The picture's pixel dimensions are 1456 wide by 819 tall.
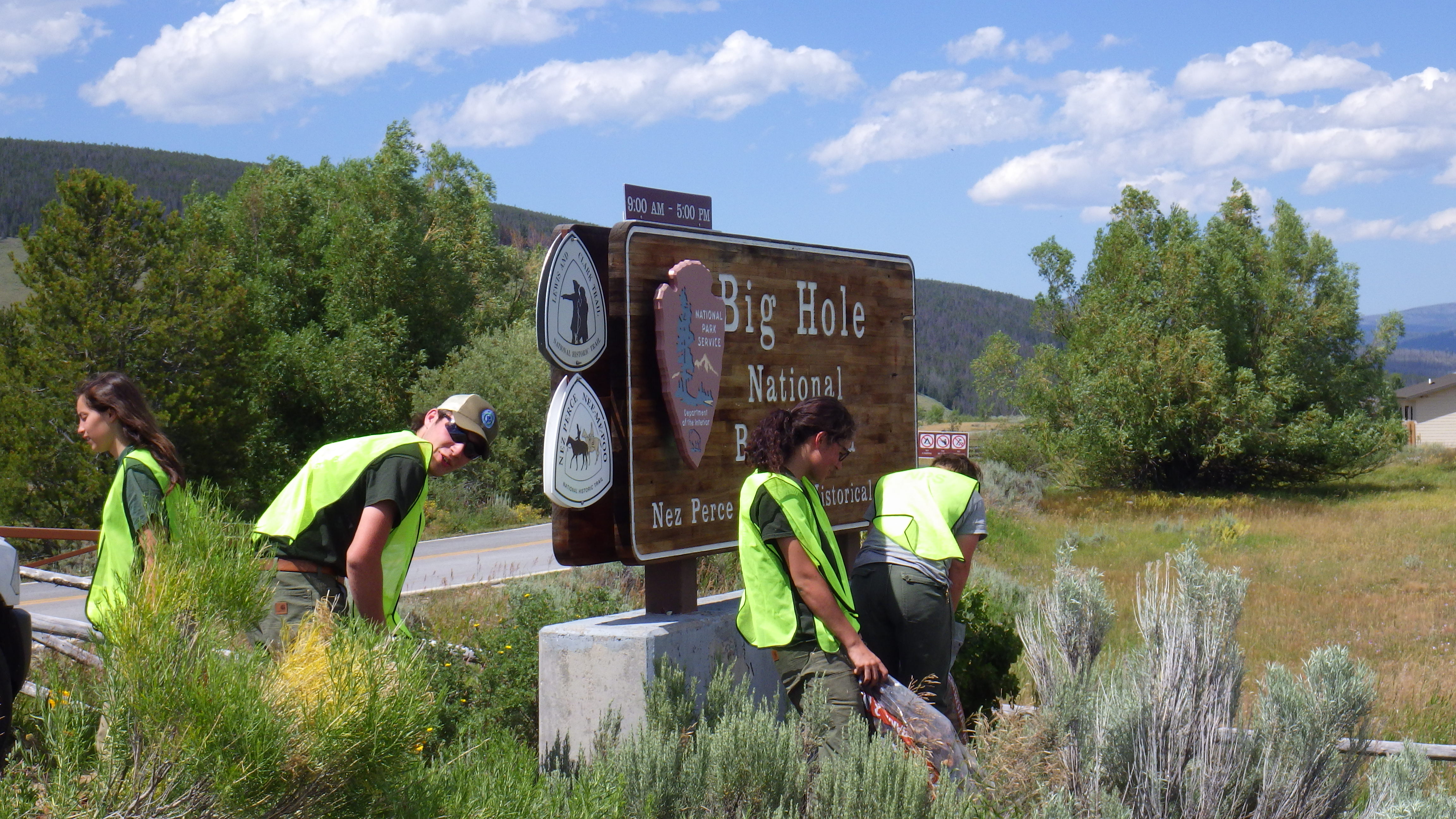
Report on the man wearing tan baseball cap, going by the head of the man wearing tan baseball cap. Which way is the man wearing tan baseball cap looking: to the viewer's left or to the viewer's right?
to the viewer's right

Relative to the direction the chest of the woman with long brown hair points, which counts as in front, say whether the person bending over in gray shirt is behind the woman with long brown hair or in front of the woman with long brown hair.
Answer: behind

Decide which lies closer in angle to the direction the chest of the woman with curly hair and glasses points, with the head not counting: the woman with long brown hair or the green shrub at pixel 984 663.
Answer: the green shrub

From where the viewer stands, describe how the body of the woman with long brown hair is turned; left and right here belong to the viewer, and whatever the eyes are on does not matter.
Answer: facing to the left of the viewer

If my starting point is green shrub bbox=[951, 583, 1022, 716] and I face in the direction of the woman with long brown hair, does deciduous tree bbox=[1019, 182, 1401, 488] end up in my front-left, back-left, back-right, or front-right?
back-right

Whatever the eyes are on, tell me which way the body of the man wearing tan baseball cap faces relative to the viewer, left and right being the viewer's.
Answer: facing to the right of the viewer

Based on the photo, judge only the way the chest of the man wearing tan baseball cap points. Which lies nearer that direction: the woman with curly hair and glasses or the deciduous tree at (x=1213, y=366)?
the woman with curly hair and glasses

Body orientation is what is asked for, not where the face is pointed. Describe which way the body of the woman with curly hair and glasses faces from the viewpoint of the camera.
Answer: to the viewer's right

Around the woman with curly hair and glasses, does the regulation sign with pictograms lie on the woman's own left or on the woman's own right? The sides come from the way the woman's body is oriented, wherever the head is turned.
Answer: on the woman's own left
